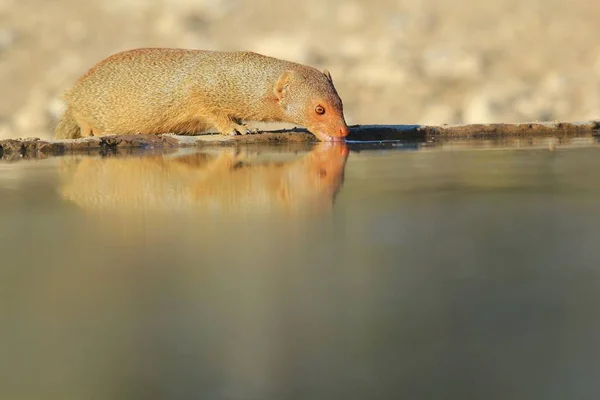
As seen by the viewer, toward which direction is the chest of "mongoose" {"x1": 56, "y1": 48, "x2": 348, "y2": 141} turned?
to the viewer's right
